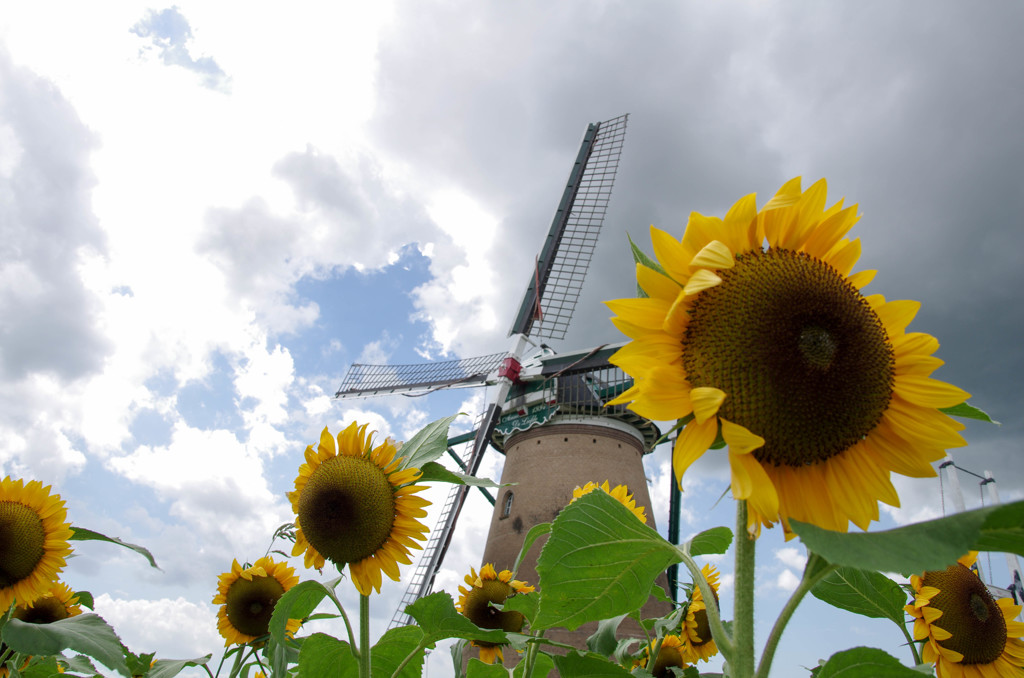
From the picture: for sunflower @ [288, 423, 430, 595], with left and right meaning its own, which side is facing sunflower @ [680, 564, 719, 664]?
back

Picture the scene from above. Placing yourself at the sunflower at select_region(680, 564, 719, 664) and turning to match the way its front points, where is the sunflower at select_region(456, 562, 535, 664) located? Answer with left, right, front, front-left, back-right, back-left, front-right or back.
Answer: back-right

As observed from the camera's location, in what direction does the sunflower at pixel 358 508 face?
facing the viewer and to the left of the viewer

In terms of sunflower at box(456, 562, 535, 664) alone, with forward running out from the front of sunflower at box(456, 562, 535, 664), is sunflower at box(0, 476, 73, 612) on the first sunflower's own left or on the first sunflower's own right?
on the first sunflower's own right

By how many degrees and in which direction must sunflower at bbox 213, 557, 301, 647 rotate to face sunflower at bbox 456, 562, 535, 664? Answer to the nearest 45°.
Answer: approximately 90° to its left

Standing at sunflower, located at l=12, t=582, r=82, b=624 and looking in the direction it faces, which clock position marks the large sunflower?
The large sunflower is roughly at 10 o'clock from the sunflower.

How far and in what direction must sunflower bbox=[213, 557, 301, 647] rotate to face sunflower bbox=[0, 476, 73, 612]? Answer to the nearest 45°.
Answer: approximately 45° to its right

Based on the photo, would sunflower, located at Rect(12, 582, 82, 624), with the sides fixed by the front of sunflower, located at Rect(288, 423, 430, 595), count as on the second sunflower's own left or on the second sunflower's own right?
on the second sunflower's own right

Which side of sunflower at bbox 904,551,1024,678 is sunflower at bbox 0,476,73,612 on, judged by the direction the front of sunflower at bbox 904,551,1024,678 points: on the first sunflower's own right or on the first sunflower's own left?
on the first sunflower's own right

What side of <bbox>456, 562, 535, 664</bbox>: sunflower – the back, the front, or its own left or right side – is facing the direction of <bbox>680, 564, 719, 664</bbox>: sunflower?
left

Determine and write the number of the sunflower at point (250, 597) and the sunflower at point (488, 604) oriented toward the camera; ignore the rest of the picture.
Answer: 2

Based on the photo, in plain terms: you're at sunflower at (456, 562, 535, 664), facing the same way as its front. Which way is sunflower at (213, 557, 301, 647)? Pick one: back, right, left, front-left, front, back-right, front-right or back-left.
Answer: right
